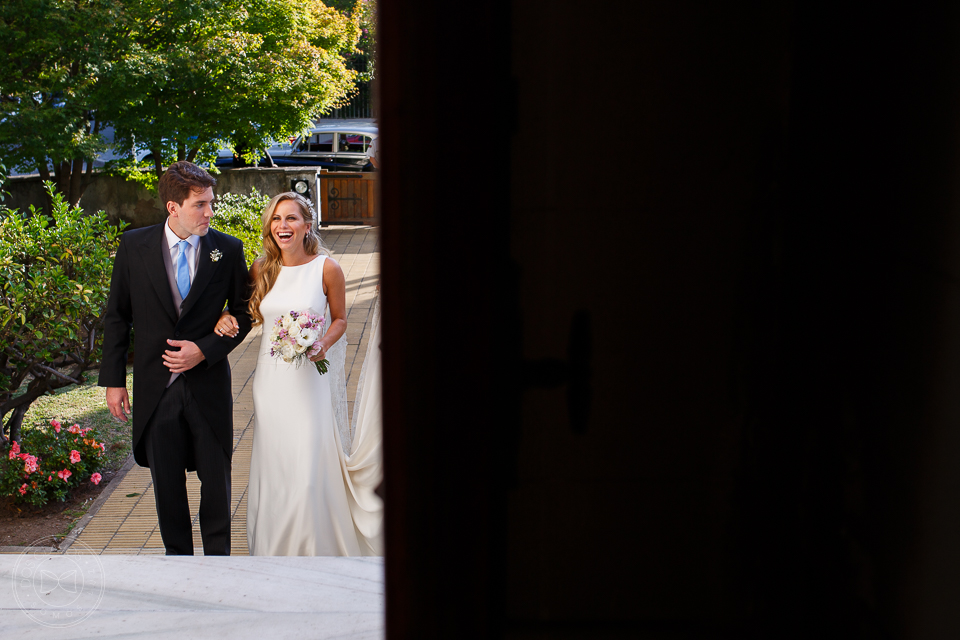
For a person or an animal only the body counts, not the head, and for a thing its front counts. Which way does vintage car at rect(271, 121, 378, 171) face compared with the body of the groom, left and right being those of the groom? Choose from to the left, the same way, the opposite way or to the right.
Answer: to the right

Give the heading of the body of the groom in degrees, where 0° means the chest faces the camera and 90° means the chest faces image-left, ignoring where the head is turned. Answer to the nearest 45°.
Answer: approximately 0°

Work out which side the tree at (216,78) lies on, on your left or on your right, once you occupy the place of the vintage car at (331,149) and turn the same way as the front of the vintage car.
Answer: on your left

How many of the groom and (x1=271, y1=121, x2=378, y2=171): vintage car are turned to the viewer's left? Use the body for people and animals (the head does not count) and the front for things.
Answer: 1

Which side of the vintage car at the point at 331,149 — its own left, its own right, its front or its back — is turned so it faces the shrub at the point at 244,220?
left

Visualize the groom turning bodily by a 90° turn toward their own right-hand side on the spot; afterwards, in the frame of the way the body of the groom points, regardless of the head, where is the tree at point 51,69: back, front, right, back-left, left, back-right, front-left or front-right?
right

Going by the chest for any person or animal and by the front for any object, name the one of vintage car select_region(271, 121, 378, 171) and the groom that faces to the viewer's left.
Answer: the vintage car

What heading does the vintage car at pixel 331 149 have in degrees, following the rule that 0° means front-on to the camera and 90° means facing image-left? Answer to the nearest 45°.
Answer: approximately 90°

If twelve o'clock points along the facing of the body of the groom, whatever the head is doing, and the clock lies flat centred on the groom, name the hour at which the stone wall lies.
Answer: The stone wall is roughly at 6 o'clock from the groom.

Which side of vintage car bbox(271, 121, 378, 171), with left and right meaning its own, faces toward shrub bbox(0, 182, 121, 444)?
left

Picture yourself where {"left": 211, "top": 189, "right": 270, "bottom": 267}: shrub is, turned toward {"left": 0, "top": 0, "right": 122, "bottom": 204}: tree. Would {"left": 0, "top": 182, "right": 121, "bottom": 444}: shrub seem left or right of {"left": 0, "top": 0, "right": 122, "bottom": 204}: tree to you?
left
